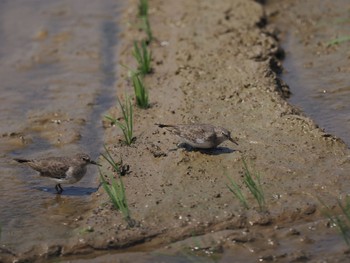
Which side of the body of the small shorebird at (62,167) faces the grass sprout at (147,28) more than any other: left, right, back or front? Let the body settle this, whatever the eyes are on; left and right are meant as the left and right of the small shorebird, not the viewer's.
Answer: left

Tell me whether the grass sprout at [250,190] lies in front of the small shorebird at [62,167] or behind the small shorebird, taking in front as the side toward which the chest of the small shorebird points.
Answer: in front

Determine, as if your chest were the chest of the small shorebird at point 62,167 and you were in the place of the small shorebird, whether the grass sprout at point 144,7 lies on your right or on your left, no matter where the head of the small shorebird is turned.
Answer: on your left

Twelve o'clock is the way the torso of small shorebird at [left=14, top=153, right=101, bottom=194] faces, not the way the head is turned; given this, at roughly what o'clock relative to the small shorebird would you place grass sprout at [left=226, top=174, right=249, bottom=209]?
The grass sprout is roughly at 1 o'clock from the small shorebird.

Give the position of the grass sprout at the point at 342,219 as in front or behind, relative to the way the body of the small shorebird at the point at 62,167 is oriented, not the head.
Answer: in front

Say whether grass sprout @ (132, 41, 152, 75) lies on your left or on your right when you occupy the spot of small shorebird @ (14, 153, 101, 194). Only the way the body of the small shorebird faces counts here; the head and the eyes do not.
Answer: on your left

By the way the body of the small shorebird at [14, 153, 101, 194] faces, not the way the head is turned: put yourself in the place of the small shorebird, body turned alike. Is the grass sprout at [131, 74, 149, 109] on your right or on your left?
on your left

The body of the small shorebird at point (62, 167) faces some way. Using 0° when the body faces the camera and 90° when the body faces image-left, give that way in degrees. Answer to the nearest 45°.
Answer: approximately 270°

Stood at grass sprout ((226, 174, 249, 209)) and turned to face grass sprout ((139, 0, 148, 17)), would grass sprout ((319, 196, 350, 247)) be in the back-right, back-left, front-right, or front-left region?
back-right
